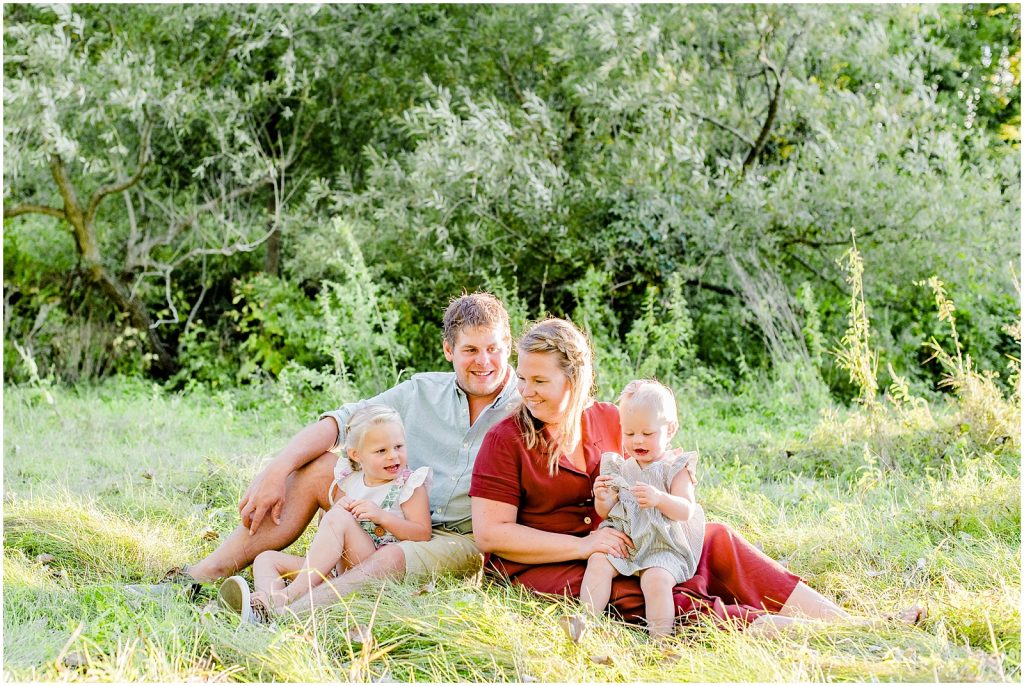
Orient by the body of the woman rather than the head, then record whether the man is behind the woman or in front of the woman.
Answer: behind

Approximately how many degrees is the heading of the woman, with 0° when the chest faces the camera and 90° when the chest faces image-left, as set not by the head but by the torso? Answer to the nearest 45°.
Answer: approximately 315°
